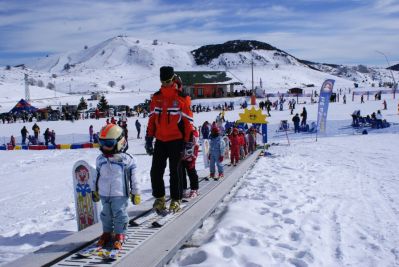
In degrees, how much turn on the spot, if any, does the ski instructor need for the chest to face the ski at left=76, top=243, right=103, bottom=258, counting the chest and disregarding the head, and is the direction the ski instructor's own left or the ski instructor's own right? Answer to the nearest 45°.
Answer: approximately 45° to the ski instructor's own right

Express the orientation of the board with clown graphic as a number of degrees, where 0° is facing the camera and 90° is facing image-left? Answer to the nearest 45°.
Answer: approximately 0°

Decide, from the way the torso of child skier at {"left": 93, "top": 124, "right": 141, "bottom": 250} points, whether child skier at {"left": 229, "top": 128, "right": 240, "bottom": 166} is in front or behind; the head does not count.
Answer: behind

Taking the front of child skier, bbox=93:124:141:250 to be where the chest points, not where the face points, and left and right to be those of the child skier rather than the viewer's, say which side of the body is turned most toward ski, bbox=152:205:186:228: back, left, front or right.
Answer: back

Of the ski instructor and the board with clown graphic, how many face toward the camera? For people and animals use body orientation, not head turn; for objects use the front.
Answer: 2

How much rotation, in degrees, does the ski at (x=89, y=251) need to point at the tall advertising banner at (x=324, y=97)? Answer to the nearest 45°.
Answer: approximately 180°

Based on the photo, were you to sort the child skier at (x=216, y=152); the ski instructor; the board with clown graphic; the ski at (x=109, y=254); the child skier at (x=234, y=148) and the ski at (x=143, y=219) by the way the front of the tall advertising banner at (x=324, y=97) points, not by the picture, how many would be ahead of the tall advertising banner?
6

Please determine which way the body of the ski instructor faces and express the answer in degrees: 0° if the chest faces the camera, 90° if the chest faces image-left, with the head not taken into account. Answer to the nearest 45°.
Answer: approximately 0°

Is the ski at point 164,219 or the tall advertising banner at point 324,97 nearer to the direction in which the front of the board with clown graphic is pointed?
the ski

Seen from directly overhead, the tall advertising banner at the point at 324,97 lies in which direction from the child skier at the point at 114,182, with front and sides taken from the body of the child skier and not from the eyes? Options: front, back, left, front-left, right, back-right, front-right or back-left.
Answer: back

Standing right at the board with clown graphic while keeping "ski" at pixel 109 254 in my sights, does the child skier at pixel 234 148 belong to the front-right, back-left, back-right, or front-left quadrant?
back-left
